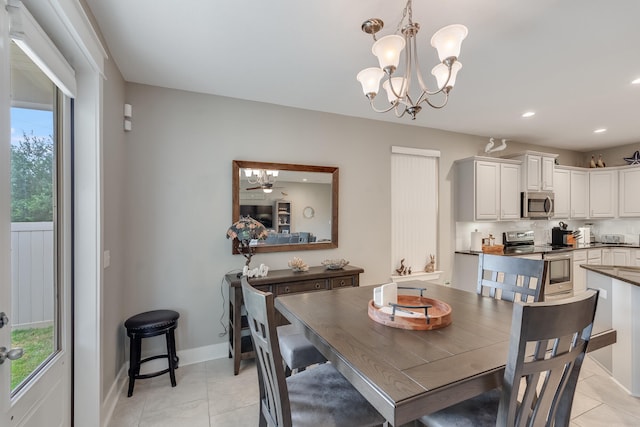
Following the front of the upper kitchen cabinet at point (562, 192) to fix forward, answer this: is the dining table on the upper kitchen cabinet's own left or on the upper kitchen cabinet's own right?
on the upper kitchen cabinet's own right

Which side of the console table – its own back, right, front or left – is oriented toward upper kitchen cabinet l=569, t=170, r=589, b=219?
left

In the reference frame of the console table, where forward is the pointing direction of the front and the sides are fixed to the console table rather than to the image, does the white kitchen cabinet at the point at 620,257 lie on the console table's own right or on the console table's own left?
on the console table's own left

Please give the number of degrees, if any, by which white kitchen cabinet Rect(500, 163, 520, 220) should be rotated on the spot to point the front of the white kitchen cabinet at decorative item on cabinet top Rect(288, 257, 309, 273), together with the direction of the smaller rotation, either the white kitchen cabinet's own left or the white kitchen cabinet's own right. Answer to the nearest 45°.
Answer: approximately 90° to the white kitchen cabinet's own right

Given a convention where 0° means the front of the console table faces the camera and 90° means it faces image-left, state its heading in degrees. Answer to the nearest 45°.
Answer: approximately 0°

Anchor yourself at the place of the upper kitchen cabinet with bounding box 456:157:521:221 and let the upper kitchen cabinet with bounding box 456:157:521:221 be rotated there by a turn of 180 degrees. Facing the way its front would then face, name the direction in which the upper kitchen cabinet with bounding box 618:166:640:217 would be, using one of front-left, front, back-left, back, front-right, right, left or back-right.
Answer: right

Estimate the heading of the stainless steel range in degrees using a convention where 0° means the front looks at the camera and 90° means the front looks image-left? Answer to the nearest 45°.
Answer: approximately 315°

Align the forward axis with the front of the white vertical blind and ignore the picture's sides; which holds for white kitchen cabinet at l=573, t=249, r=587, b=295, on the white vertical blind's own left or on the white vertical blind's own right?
on the white vertical blind's own left

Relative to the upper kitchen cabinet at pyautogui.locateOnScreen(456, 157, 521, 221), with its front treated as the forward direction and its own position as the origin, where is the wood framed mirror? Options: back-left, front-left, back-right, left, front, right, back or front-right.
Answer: right

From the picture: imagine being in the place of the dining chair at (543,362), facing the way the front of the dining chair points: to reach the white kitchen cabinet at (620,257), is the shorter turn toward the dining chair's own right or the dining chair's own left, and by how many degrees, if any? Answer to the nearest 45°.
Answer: approximately 45° to the dining chair's own right

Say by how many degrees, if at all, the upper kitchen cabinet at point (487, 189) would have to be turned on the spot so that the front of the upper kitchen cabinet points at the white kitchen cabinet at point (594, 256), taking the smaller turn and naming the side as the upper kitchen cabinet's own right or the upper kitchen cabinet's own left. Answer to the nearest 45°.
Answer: approximately 90° to the upper kitchen cabinet's own left

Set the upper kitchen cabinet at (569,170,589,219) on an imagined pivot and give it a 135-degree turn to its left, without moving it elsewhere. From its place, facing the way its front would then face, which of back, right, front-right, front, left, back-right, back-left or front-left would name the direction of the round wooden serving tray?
back
